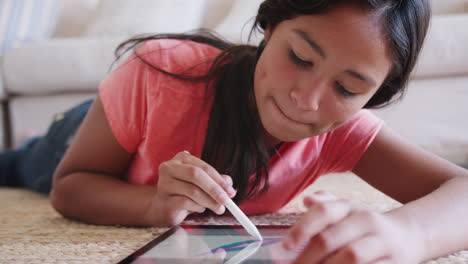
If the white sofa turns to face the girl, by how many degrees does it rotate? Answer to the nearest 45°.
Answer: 0° — it already faces them

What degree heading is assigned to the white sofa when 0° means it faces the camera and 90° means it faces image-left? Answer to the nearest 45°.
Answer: approximately 0°
